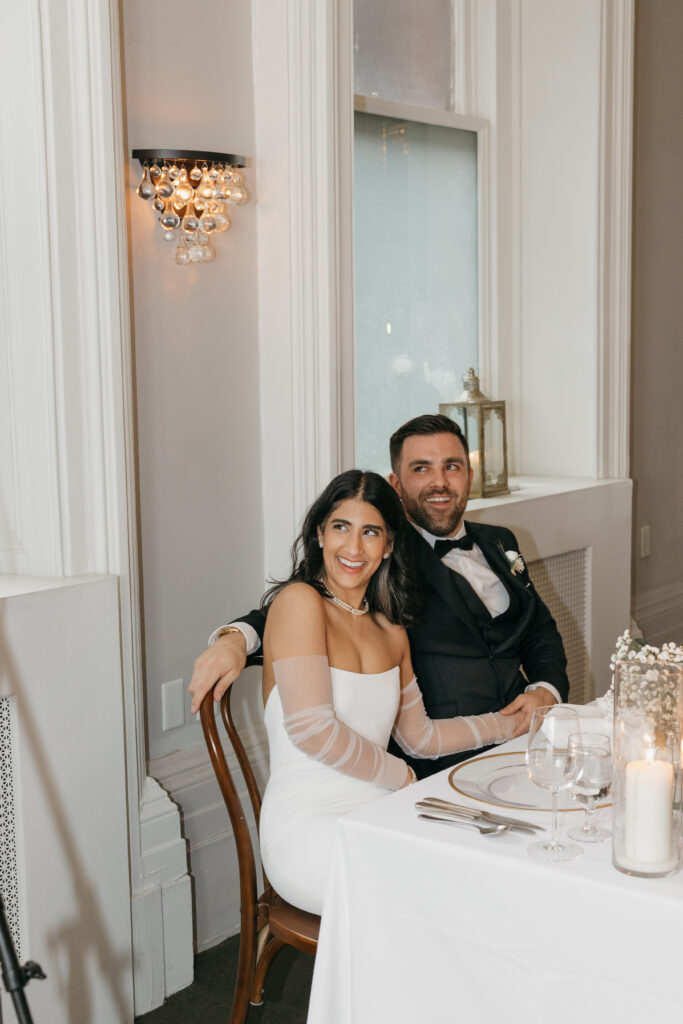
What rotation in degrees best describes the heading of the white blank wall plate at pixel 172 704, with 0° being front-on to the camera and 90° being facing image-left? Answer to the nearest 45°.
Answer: approximately 315°

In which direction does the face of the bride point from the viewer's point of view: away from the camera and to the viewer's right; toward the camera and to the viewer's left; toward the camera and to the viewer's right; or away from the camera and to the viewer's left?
toward the camera and to the viewer's right

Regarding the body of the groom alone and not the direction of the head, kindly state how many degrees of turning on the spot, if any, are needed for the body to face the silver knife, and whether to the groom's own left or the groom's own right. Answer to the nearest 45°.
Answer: approximately 45° to the groom's own right

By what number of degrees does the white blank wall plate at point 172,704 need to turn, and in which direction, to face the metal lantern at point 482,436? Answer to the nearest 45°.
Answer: approximately 90° to its left

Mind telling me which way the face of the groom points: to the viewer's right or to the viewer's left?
to the viewer's right

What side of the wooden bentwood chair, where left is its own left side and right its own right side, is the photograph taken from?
right

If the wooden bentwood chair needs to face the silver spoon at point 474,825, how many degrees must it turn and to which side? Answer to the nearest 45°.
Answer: approximately 45° to its right

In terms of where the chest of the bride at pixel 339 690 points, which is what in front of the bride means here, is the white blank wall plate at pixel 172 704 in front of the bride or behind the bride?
behind
